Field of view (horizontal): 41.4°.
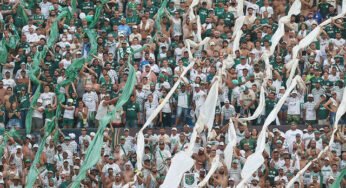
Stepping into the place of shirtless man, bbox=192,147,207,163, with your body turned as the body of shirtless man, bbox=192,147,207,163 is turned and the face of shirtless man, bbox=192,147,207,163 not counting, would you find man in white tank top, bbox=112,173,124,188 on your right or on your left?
on your right

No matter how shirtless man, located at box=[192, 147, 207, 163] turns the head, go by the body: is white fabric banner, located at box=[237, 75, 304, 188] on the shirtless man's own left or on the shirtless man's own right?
on the shirtless man's own left

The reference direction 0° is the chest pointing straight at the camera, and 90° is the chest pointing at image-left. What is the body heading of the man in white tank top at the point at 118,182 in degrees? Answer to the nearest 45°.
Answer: approximately 0°

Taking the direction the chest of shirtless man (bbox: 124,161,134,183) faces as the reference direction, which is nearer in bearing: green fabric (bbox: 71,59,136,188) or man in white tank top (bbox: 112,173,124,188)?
the man in white tank top

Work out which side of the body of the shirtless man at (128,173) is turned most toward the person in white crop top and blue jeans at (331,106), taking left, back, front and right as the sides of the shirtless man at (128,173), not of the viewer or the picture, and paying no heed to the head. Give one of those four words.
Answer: left

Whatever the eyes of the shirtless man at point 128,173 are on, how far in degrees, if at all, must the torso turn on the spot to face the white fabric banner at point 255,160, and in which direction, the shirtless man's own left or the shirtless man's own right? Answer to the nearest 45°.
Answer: approximately 90° to the shirtless man's own left

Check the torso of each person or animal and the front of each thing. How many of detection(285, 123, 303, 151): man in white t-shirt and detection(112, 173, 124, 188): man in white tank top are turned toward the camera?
2
